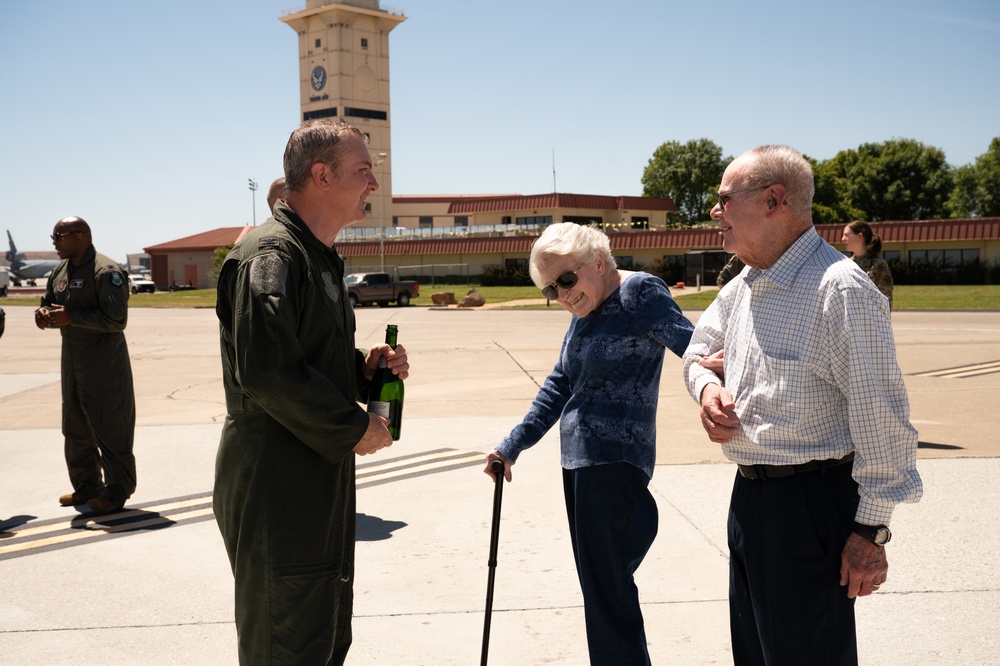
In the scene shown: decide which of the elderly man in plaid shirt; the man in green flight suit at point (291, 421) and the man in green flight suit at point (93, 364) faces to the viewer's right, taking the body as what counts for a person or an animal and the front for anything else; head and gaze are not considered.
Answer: the man in green flight suit at point (291, 421)

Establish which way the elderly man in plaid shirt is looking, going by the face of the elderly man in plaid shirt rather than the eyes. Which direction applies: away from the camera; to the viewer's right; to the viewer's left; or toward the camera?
to the viewer's left

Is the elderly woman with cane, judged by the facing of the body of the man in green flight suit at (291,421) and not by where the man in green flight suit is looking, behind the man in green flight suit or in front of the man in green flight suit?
in front

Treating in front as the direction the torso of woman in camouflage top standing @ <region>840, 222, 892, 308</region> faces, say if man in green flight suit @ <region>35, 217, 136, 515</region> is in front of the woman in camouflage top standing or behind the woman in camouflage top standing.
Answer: in front

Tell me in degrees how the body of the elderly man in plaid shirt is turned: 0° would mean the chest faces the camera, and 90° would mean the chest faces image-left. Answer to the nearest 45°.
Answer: approximately 45°

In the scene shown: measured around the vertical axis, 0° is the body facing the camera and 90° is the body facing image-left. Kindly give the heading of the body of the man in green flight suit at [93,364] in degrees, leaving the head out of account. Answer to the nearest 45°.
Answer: approximately 45°

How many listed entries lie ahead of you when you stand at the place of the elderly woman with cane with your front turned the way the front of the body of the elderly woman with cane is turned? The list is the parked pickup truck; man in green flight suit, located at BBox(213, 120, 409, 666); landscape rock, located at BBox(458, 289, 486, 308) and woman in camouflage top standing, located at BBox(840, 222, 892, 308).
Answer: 1

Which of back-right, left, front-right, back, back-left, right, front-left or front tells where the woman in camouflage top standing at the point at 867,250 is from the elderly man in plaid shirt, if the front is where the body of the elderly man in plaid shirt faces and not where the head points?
back-right

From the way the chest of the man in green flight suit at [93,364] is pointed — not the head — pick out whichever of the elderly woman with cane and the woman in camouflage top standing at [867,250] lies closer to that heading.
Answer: the elderly woman with cane

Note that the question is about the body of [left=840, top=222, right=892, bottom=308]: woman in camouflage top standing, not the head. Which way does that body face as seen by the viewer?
to the viewer's left

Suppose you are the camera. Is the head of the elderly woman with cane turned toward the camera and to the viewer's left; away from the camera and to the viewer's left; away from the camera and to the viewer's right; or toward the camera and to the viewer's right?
toward the camera and to the viewer's left

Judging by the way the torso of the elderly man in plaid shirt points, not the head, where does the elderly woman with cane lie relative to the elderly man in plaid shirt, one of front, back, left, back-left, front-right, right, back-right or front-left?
right

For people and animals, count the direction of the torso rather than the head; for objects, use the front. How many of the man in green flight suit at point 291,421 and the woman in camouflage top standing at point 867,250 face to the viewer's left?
1

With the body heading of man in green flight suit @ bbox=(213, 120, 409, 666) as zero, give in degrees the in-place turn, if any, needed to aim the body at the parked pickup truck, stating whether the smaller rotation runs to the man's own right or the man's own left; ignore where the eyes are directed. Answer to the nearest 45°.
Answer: approximately 90° to the man's own left

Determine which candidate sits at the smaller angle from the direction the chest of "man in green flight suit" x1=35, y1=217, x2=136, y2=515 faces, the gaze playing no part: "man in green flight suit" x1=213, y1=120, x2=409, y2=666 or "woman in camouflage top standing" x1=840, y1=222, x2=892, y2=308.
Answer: the man in green flight suit

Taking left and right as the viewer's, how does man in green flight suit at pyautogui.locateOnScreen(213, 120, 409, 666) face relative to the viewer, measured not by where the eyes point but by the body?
facing to the right of the viewer
